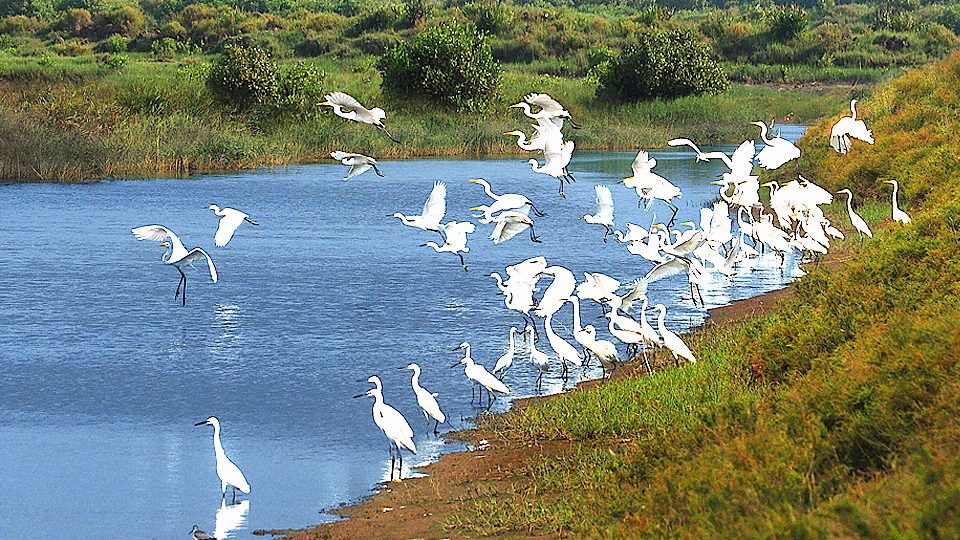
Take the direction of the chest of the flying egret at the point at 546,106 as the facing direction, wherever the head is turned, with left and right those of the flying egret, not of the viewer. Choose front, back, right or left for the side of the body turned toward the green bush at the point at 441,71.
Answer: right

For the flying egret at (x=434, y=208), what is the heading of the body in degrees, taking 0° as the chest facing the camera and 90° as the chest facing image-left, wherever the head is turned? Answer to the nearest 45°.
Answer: approximately 90°

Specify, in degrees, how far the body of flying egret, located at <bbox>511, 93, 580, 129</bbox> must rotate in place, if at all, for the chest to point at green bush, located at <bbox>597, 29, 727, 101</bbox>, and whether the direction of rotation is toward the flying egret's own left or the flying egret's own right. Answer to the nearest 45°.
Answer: approximately 90° to the flying egret's own right

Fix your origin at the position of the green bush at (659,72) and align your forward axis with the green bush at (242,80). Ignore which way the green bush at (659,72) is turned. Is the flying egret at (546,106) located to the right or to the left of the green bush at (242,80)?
left

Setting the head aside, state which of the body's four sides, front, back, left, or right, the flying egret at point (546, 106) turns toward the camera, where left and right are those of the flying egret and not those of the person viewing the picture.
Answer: left

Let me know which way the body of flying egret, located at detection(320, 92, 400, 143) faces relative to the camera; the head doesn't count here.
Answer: to the viewer's left
